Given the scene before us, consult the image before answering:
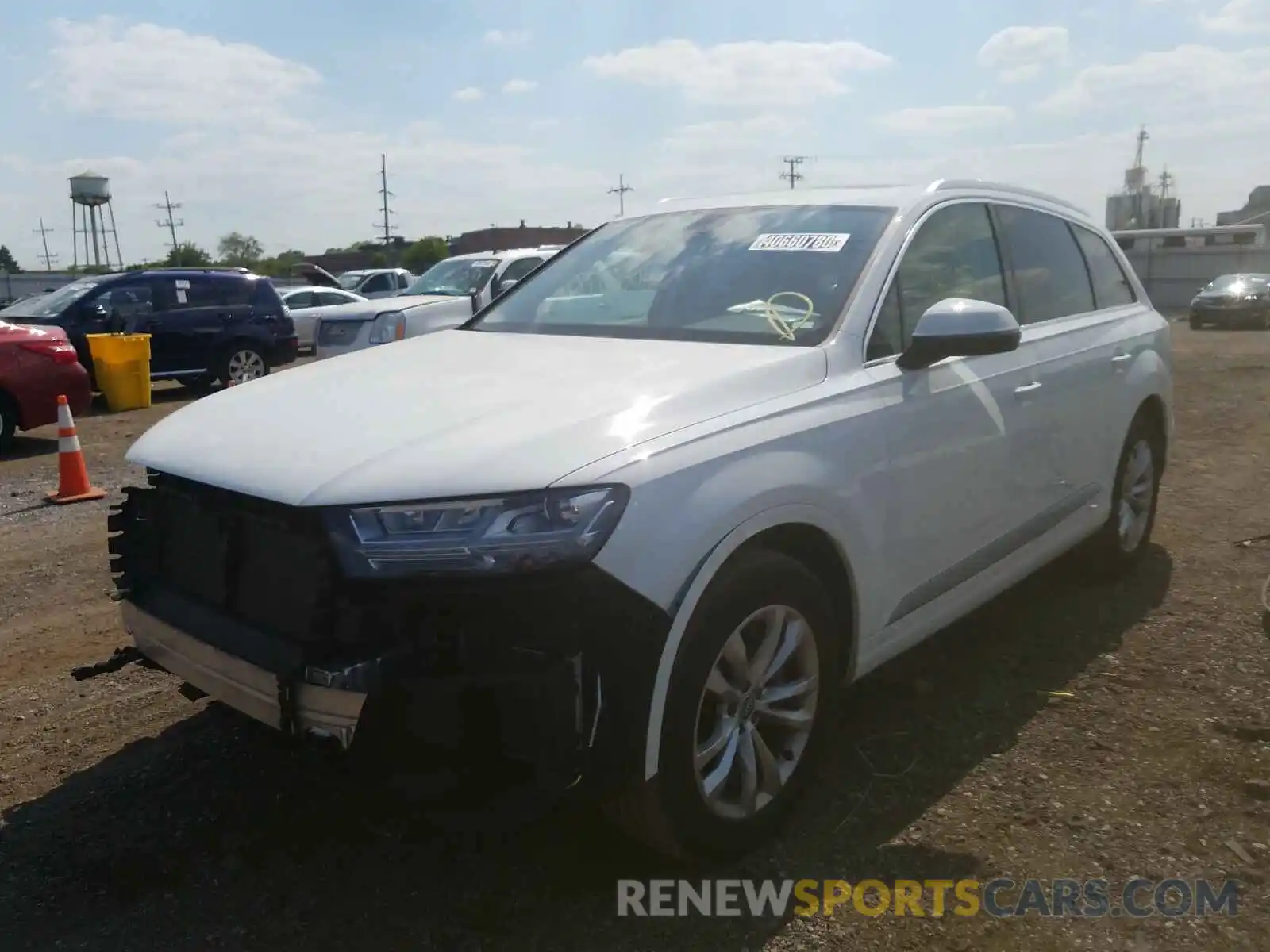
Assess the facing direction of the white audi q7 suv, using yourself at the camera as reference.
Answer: facing the viewer and to the left of the viewer

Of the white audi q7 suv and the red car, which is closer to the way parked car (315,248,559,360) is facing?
the red car

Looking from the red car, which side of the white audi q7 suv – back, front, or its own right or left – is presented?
right

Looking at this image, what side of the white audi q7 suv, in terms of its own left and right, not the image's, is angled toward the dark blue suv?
right

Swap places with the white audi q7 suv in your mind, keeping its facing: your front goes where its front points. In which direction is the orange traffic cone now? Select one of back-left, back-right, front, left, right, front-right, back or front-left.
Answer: right

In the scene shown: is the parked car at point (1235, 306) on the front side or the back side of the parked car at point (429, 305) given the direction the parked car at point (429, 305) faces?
on the back side

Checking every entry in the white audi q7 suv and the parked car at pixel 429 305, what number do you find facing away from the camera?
0

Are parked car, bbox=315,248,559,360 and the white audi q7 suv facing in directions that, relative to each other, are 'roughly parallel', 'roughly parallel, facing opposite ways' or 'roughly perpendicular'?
roughly parallel

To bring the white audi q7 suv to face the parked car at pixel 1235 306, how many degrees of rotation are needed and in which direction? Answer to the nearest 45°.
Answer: approximately 180°

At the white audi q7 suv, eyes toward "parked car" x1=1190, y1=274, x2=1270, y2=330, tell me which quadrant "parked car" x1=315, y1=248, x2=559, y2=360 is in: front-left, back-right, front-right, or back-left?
front-left

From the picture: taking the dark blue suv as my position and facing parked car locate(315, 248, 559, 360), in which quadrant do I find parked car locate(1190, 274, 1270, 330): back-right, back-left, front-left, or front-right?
front-left
